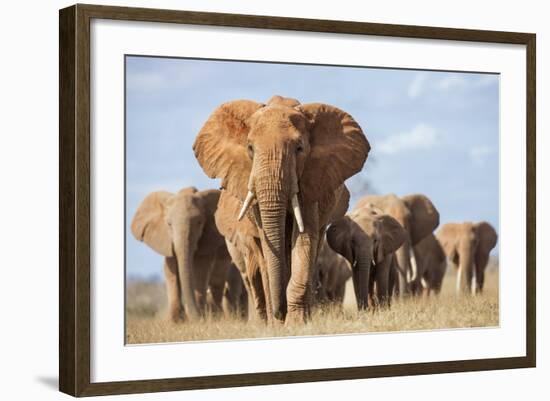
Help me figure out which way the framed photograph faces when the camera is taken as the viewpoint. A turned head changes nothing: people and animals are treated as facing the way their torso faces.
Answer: facing the viewer and to the right of the viewer
